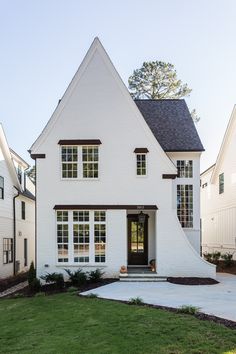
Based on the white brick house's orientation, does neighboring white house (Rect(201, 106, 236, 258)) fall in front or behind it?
behind

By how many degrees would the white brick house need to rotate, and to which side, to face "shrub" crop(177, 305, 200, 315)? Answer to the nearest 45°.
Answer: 0° — it already faces it

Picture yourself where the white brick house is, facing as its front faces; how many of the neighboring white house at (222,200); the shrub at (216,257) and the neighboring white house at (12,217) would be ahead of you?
0

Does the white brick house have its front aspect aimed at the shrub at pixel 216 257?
no

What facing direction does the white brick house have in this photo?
toward the camera

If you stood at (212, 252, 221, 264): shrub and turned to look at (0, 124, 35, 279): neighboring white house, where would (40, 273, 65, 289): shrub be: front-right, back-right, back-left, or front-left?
front-left

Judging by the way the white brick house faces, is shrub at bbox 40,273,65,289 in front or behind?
in front
